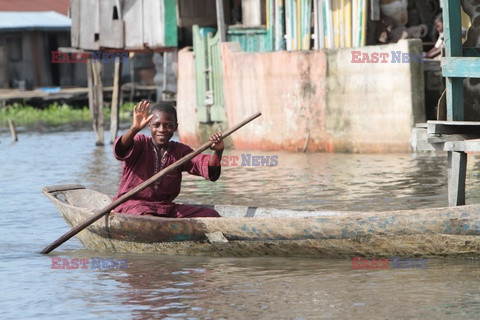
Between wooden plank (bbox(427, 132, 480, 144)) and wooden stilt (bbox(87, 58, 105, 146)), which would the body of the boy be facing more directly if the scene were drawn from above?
the wooden plank

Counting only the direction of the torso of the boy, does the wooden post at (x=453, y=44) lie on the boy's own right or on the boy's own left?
on the boy's own left

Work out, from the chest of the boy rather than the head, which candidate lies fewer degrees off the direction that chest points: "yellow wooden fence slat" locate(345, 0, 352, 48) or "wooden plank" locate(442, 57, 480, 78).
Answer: the wooden plank

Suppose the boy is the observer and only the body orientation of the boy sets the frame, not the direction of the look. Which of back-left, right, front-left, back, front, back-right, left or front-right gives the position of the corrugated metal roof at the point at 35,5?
back

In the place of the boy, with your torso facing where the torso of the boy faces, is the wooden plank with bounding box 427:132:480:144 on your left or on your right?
on your left

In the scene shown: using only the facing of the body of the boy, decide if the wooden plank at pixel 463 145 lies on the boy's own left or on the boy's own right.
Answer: on the boy's own left

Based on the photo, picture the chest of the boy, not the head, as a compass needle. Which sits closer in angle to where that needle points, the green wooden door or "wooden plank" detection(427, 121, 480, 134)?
the wooden plank

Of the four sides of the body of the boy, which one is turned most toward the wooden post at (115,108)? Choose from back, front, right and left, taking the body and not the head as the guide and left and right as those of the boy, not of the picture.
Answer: back

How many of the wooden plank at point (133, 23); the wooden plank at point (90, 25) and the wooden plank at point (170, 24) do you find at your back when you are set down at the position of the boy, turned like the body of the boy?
3

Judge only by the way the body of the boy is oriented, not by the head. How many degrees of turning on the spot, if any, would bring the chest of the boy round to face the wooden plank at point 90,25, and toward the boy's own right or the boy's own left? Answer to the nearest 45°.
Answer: approximately 180°

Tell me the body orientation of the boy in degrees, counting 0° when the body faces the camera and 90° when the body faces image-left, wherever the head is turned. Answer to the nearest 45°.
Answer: approximately 0°

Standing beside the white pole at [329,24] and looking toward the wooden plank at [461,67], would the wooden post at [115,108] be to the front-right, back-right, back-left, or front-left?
back-right

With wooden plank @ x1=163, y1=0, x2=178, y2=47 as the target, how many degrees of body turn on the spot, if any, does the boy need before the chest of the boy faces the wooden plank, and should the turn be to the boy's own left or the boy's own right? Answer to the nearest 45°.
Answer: approximately 180°

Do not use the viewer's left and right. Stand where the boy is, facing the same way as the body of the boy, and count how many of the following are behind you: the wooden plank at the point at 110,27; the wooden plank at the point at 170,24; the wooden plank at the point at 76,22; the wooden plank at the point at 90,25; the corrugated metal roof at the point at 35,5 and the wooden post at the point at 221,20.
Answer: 6

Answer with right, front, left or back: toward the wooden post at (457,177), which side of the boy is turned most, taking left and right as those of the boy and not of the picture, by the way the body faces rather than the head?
left

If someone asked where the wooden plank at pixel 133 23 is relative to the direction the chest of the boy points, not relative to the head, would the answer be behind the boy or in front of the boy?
behind

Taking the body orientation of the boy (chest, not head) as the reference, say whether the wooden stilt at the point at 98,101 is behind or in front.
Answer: behind
